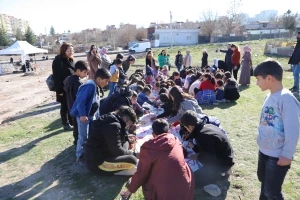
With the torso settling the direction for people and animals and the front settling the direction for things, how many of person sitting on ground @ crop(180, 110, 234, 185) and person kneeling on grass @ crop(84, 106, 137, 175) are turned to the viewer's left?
1

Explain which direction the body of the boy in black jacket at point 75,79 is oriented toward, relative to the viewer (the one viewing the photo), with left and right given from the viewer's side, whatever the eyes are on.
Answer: facing to the right of the viewer

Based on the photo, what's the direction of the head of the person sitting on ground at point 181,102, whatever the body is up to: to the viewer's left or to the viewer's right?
to the viewer's left

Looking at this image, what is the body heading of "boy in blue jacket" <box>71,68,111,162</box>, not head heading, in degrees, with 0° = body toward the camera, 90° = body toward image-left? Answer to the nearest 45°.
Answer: approximately 270°

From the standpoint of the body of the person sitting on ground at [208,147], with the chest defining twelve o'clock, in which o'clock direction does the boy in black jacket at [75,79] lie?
The boy in black jacket is roughly at 1 o'clock from the person sitting on ground.

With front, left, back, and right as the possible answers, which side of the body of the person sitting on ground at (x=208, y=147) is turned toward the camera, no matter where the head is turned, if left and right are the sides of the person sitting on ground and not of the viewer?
left
